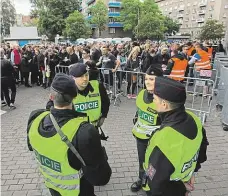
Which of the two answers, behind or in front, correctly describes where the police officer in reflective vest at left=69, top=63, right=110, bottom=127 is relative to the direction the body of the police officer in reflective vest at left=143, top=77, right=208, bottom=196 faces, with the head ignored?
in front

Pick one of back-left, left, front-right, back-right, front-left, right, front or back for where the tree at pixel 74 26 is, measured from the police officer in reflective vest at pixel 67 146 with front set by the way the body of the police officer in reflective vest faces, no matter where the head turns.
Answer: front-left

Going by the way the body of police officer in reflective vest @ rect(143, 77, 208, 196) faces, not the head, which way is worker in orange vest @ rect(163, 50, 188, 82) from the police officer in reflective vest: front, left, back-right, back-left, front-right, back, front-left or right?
front-right

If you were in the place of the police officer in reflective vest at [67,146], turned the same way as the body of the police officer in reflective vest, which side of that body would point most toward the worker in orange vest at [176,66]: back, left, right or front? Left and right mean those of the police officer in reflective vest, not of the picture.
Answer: front

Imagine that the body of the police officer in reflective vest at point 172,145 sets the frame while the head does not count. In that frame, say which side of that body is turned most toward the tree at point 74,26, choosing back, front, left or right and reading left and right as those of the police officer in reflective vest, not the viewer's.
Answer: front

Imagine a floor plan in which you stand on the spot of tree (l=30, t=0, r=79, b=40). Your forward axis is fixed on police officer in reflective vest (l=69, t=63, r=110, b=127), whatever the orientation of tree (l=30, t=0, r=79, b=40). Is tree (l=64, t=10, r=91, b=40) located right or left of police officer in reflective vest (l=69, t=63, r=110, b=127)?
left

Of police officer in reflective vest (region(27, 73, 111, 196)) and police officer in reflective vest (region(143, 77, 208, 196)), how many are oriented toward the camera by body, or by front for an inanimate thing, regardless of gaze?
0

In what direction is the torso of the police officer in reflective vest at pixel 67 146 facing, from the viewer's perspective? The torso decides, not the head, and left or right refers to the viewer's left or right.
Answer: facing away from the viewer and to the right of the viewer

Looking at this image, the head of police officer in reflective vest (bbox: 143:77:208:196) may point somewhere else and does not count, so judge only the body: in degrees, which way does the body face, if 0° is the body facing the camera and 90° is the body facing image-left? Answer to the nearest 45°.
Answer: approximately 135°
